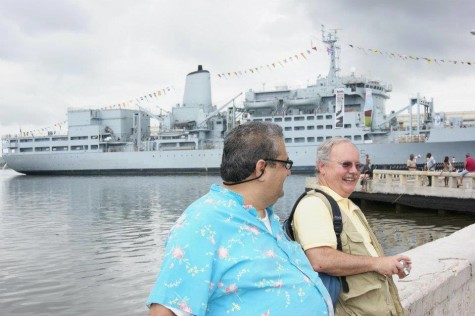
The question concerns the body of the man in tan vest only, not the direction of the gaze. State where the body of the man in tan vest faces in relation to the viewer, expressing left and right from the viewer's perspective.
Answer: facing the viewer and to the right of the viewer

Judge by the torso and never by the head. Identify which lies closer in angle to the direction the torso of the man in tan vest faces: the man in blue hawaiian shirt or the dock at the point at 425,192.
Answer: the man in blue hawaiian shirt

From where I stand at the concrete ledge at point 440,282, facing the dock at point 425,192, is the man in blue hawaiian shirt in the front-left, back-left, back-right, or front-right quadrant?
back-left

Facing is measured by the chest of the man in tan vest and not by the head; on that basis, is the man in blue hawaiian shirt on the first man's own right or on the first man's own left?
on the first man's own right

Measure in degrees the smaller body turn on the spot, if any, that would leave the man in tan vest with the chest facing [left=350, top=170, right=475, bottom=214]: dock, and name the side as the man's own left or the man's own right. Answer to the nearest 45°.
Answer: approximately 135° to the man's own left

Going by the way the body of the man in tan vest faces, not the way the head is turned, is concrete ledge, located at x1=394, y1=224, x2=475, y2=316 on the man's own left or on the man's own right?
on the man's own left
